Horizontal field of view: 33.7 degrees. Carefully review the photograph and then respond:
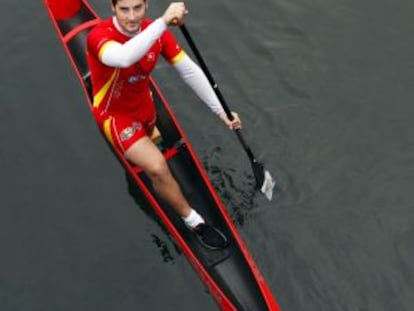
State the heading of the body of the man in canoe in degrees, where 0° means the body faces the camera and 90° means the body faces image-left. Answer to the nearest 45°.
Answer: approximately 315°

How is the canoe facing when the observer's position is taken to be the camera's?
facing the viewer and to the right of the viewer
